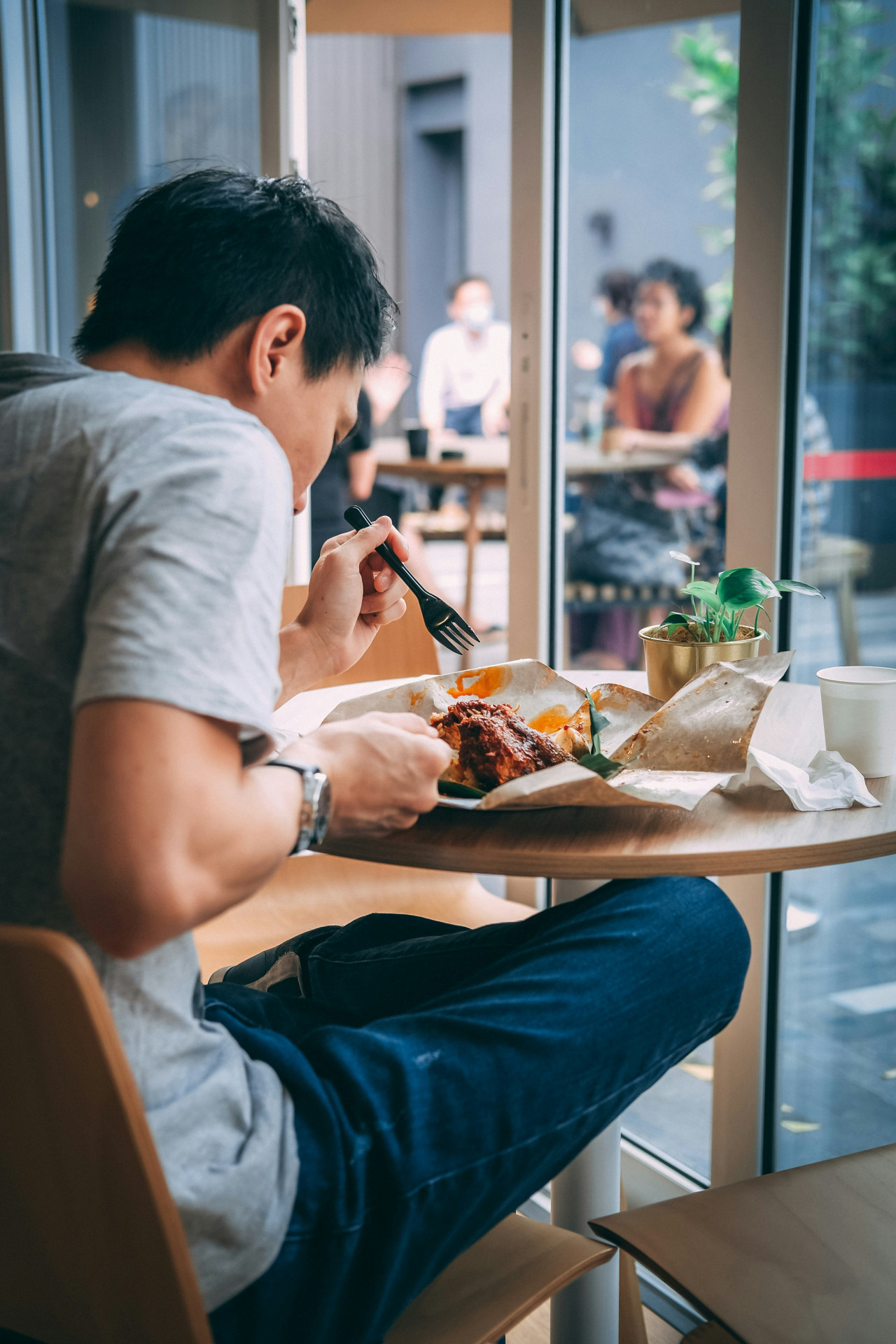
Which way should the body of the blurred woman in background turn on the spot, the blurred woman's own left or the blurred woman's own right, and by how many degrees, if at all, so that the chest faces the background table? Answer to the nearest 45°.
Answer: approximately 90° to the blurred woman's own right

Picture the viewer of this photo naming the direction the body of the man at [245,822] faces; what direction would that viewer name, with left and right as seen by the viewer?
facing away from the viewer and to the right of the viewer

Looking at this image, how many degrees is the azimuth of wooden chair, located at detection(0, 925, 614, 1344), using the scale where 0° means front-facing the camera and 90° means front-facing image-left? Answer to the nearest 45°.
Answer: approximately 225°

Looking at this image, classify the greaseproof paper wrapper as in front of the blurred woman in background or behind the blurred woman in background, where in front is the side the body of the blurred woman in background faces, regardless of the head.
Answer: in front

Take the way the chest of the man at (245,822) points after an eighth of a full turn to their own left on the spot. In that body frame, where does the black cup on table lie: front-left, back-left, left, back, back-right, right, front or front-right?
front

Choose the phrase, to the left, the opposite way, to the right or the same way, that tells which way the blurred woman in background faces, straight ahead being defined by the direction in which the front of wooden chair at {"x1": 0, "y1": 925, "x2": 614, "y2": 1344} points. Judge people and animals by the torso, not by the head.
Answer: the opposite way

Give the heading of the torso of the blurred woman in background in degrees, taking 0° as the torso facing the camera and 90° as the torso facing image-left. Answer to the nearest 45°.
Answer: approximately 45°

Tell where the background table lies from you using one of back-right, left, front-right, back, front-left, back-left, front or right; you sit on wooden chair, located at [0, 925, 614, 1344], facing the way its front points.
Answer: front-left

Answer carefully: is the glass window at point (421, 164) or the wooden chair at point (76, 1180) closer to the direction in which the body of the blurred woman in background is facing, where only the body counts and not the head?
the wooden chair

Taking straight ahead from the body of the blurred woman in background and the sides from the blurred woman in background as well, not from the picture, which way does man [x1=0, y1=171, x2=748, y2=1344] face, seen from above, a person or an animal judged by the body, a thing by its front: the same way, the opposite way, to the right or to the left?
the opposite way

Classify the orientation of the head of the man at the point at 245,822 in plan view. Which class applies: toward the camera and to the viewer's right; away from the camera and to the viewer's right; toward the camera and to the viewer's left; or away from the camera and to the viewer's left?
away from the camera and to the viewer's right

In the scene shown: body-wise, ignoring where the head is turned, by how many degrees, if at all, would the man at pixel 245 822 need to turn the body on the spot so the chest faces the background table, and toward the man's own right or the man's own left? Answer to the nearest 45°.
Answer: approximately 45° to the man's own left
